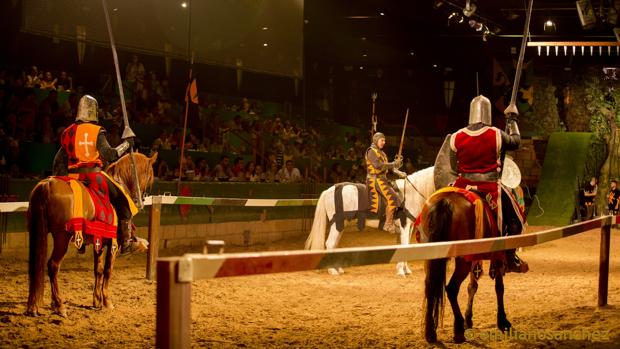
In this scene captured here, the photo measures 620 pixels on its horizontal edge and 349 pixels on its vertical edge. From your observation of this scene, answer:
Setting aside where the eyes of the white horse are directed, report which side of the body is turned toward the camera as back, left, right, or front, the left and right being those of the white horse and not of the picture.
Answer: right

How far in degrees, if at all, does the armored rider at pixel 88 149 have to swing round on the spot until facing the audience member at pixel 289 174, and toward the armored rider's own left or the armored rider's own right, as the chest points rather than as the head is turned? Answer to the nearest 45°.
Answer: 0° — they already face them

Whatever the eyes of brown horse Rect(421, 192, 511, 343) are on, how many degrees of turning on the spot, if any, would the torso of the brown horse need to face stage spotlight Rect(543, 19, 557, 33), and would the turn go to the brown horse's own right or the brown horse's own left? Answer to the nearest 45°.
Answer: approximately 45° to the brown horse's own left

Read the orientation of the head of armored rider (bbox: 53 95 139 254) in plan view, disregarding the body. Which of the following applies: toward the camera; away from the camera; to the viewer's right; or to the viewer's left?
away from the camera

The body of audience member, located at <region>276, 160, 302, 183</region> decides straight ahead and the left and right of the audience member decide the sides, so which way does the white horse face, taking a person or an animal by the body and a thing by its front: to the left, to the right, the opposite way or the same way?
to the left

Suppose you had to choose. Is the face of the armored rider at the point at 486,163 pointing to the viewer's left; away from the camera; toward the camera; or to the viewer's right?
away from the camera
